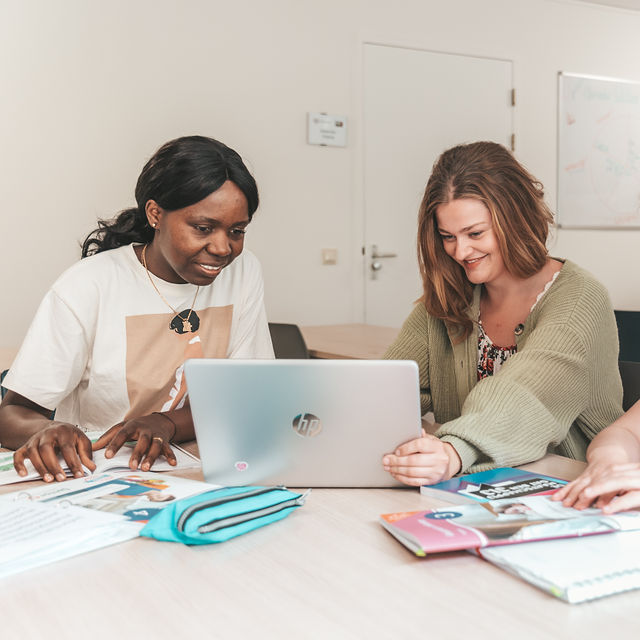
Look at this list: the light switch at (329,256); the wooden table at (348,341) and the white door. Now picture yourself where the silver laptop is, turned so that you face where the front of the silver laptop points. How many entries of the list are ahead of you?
3

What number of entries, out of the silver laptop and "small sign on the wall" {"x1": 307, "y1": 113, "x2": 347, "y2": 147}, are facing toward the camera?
1

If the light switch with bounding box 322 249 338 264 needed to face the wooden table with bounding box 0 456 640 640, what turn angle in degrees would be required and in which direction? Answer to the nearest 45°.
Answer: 0° — it already faces it

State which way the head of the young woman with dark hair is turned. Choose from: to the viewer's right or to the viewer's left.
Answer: to the viewer's right

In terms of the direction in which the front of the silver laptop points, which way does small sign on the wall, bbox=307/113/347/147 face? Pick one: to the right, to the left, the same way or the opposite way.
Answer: the opposite way

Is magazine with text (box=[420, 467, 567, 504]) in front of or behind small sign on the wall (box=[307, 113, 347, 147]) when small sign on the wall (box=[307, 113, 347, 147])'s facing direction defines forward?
in front

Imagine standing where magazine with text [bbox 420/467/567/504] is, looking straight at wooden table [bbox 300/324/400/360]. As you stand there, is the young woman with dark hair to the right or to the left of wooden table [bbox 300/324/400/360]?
left

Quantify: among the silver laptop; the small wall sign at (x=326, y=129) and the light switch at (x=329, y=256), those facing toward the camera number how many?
2

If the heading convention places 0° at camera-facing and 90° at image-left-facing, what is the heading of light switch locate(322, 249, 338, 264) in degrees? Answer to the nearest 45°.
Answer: approximately 0°

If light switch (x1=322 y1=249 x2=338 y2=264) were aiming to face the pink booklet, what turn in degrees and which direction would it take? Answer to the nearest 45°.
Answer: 0° — it already faces it

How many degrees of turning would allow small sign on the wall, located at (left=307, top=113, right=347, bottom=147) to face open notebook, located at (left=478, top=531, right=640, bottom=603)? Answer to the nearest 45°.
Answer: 0° — it already faces it

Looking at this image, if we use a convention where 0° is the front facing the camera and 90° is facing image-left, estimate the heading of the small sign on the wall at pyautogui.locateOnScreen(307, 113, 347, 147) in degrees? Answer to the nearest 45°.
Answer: approximately 0°

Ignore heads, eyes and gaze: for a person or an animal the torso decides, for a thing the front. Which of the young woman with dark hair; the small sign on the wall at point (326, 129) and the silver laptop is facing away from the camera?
the silver laptop

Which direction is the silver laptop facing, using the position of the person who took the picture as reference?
facing away from the viewer

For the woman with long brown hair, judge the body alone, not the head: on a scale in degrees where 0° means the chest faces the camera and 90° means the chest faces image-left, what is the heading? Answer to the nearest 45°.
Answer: approximately 45°
